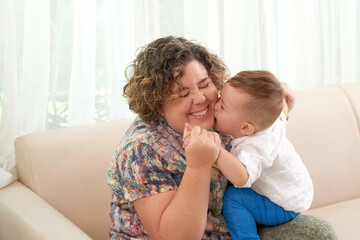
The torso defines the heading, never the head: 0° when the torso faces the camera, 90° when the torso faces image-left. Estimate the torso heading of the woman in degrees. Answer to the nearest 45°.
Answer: approximately 315°

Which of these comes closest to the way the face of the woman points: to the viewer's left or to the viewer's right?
to the viewer's right

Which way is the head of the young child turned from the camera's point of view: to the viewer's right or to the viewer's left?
to the viewer's left

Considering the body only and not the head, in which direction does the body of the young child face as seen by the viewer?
to the viewer's left
